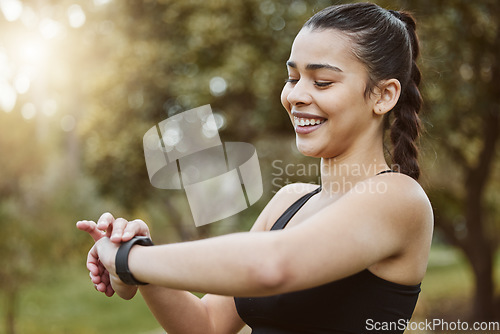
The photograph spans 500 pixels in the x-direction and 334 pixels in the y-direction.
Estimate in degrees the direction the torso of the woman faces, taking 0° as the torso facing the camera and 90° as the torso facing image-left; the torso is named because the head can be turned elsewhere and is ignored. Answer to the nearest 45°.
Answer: approximately 45°

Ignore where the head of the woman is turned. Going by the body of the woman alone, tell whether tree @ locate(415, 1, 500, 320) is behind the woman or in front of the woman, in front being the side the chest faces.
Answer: behind
